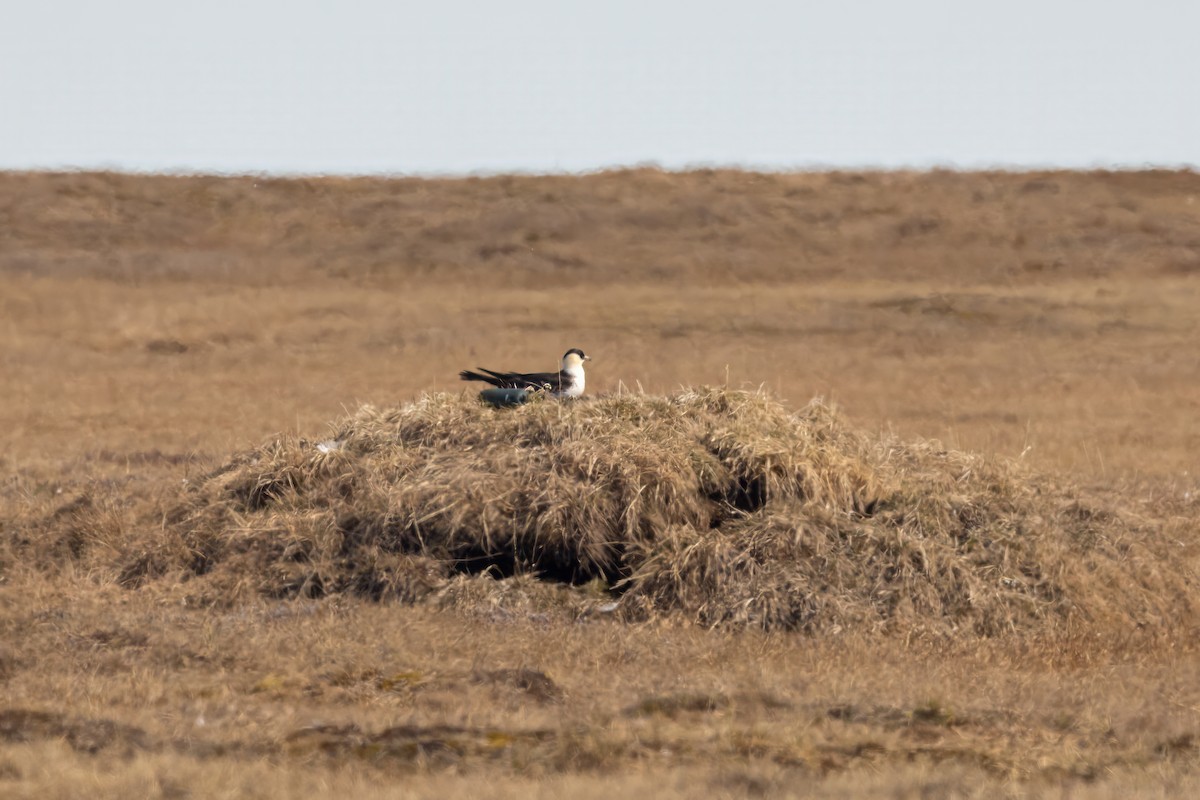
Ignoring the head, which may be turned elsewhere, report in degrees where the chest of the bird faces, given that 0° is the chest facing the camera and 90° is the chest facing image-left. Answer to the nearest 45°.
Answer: approximately 270°
